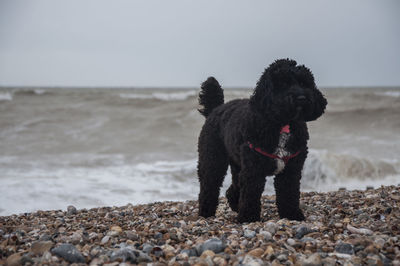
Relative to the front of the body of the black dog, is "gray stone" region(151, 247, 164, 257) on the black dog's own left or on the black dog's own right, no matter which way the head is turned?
on the black dog's own right

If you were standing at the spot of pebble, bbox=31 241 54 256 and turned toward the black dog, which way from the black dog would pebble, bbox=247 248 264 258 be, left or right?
right

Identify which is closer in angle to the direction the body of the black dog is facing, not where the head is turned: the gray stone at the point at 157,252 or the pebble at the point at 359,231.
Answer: the pebble

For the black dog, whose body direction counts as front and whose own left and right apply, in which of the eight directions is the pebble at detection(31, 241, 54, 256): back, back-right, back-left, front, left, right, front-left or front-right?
right

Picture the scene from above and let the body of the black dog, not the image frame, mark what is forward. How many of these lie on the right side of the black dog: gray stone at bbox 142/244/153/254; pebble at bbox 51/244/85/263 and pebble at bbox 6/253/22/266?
3

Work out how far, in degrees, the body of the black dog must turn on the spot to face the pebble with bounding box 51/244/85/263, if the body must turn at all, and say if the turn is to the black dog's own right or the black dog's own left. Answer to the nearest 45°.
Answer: approximately 90° to the black dog's own right

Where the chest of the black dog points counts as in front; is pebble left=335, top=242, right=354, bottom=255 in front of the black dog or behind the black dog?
in front

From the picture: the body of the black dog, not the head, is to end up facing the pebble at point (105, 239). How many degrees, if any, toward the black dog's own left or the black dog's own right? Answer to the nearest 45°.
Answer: approximately 90° to the black dog's own right

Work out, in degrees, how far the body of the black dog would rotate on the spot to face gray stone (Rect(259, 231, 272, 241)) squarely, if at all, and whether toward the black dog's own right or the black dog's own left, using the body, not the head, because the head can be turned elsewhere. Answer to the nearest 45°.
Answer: approximately 45° to the black dog's own right

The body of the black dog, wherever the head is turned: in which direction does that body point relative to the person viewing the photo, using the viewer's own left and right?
facing the viewer and to the right of the viewer

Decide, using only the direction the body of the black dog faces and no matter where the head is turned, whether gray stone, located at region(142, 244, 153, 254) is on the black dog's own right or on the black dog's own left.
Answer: on the black dog's own right

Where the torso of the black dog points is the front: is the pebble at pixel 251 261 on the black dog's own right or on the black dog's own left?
on the black dog's own right

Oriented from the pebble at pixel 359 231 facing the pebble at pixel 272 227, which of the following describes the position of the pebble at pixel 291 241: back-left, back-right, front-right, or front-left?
front-left

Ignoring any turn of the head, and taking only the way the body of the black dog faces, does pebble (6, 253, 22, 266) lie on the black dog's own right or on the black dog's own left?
on the black dog's own right

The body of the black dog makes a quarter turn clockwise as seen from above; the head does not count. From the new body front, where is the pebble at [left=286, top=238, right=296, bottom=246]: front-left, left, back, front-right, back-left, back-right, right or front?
front-left

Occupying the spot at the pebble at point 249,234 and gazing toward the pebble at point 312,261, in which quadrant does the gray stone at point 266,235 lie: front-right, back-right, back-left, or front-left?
front-left
